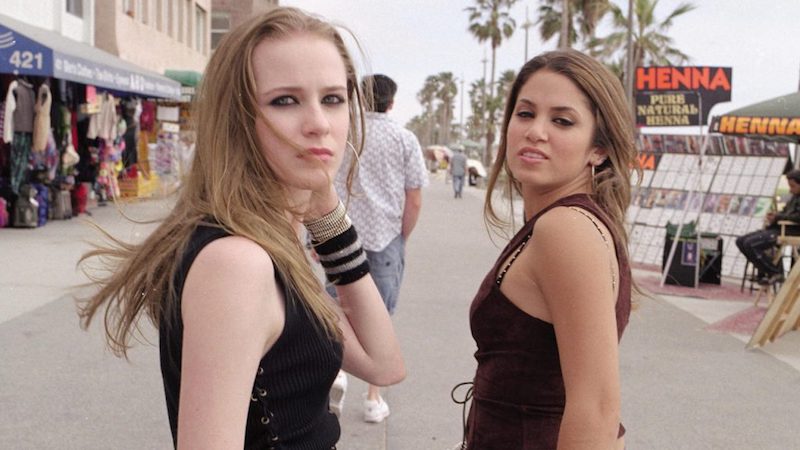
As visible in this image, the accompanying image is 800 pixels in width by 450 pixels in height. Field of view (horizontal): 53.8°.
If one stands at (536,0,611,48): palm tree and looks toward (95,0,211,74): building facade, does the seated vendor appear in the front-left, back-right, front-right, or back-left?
front-left

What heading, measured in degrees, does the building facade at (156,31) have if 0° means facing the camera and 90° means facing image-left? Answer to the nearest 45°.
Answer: approximately 315°

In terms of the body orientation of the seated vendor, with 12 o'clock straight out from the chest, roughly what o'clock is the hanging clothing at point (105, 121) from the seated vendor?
The hanging clothing is roughly at 12 o'clock from the seated vendor.

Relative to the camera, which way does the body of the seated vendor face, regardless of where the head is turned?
to the viewer's left

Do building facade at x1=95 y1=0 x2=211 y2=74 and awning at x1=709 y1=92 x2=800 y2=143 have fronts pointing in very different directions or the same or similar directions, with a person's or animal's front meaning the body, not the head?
very different directions

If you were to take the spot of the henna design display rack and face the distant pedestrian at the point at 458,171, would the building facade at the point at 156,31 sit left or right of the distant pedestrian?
left

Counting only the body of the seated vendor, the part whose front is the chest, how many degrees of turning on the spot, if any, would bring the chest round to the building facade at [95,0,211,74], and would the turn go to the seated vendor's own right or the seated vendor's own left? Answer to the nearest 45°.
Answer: approximately 45° to the seated vendor's own right

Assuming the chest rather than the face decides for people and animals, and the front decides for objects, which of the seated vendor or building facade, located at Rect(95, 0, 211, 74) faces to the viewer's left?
the seated vendor

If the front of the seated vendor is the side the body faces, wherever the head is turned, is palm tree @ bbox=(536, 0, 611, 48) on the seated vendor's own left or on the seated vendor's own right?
on the seated vendor's own right

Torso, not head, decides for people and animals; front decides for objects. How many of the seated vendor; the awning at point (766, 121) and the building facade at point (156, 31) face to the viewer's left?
2

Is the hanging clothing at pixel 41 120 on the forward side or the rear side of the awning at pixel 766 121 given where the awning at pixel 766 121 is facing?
on the forward side

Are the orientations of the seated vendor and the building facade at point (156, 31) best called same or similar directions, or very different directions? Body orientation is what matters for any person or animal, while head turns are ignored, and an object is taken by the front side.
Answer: very different directions

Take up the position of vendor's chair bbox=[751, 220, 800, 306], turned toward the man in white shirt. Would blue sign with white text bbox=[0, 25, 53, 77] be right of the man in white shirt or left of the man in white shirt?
right

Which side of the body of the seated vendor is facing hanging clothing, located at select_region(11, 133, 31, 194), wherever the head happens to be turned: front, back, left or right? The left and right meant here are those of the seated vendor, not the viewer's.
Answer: front

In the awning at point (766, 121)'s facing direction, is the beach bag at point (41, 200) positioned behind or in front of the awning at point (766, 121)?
in front

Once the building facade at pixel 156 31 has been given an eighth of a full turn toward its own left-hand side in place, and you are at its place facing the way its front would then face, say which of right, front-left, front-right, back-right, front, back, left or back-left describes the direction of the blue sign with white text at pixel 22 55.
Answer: right

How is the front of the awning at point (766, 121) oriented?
to the viewer's left
